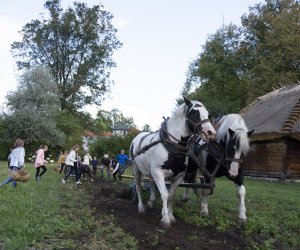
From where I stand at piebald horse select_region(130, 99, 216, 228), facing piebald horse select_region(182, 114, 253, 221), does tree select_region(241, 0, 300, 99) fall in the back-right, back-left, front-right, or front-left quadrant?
front-left

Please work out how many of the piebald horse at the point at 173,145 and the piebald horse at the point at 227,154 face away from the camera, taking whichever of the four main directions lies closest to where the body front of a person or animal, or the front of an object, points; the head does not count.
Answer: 0

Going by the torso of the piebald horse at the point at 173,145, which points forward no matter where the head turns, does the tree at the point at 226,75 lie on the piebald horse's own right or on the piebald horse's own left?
on the piebald horse's own left

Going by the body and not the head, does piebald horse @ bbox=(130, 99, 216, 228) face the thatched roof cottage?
no

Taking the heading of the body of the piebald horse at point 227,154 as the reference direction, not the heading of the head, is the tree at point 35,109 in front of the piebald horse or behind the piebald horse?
behind

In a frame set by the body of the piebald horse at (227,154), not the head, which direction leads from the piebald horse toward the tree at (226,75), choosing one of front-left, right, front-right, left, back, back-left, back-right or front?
back-left

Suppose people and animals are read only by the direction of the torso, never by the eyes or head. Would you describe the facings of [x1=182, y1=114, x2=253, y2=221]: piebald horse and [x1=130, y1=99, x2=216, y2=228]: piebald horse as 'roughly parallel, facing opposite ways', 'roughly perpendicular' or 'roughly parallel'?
roughly parallel

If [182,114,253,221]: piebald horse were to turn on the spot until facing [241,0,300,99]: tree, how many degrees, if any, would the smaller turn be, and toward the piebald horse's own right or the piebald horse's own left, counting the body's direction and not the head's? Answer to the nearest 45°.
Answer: approximately 135° to the piebald horse's own left

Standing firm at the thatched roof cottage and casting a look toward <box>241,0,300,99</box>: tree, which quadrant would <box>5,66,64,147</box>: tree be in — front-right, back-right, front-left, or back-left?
front-left

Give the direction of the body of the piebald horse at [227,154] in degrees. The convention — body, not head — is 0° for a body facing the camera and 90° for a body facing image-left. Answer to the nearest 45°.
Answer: approximately 315°

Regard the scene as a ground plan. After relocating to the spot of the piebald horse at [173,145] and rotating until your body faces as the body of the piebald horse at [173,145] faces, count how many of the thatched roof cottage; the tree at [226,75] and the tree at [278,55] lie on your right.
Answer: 0

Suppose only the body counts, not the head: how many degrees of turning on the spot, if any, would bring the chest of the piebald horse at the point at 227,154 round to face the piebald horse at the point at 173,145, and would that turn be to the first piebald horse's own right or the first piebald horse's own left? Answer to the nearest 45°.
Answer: approximately 90° to the first piebald horse's own right

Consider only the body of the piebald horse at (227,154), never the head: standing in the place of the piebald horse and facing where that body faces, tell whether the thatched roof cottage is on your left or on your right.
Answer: on your left

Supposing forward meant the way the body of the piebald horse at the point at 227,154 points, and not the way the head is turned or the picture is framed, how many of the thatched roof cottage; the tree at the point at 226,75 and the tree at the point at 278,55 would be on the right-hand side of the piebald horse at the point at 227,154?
0

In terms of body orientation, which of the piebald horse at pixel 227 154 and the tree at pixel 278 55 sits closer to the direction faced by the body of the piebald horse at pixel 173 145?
the piebald horse

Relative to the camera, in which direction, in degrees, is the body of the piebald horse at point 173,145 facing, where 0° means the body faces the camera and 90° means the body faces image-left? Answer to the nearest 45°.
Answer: approximately 315°

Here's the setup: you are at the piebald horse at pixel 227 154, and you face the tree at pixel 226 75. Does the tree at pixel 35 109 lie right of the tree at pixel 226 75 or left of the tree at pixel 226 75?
left

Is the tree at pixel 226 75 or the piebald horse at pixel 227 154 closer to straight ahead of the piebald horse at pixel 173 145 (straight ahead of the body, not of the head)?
the piebald horse
